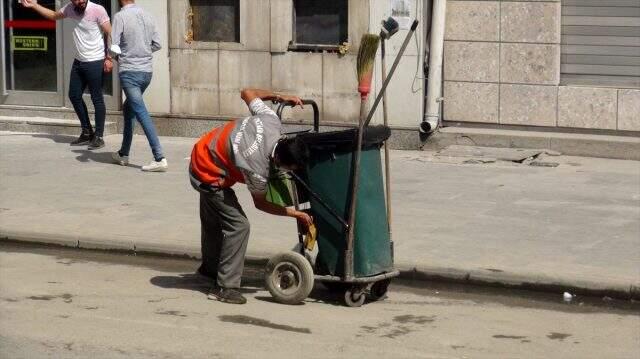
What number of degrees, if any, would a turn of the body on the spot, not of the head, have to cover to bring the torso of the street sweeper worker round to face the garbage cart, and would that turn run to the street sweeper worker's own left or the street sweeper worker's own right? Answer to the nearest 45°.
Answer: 0° — they already face it

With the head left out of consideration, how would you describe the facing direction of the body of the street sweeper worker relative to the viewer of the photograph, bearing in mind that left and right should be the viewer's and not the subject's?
facing to the right of the viewer

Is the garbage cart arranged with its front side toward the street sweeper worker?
no

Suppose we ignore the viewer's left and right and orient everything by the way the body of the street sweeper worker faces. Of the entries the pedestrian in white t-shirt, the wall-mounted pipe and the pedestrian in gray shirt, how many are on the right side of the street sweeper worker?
0

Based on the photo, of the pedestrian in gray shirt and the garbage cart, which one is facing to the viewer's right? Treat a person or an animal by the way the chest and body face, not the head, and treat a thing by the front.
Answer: the garbage cart

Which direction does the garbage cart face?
to the viewer's right

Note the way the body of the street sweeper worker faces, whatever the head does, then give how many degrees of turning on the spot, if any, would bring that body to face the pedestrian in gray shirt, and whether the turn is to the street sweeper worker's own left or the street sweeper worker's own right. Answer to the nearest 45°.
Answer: approximately 90° to the street sweeper worker's own left

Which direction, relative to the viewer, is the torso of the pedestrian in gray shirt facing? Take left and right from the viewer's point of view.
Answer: facing away from the viewer and to the left of the viewer

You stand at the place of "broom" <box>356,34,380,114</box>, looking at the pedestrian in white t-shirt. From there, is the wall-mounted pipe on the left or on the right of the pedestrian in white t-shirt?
right

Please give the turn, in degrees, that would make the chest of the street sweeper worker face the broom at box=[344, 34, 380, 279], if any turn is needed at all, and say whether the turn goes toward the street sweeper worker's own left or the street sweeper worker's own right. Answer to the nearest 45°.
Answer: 0° — they already face it

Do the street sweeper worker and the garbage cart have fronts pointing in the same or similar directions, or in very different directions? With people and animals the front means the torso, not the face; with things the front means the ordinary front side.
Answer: same or similar directions

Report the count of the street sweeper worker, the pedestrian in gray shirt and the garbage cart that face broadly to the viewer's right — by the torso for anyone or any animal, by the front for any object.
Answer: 2

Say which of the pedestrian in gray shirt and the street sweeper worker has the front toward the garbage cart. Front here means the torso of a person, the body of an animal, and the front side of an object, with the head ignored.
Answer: the street sweeper worker
